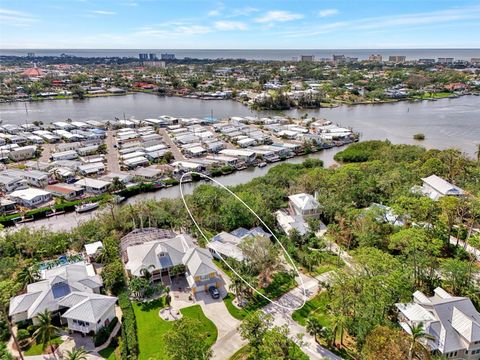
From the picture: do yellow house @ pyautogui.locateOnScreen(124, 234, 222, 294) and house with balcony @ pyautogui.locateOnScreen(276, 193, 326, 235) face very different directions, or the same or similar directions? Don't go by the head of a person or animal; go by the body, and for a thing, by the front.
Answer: same or similar directions

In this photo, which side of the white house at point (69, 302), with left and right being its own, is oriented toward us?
front

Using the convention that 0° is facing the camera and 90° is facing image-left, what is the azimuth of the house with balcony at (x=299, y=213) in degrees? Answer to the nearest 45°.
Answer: approximately 0°

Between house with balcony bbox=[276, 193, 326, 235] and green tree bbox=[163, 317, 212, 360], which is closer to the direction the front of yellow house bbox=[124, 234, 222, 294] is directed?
the green tree

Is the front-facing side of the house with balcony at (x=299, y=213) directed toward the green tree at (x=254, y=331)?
yes

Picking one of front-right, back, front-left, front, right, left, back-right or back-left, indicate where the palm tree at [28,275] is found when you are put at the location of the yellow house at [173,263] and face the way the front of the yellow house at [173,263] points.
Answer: right

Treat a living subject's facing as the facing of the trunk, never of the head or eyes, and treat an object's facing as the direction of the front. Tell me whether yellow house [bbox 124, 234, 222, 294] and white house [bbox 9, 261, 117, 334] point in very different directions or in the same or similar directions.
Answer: same or similar directions

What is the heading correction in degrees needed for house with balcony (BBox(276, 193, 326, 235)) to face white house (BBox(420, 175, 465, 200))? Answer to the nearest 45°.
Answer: approximately 90° to its left

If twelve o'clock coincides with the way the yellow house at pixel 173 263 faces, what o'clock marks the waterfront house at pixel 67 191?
The waterfront house is roughly at 5 o'clock from the yellow house.

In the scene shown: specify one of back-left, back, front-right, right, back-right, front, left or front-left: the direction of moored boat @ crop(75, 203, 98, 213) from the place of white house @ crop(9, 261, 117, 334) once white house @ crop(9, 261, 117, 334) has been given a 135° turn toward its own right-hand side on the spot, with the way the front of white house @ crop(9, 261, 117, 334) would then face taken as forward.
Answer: front-right

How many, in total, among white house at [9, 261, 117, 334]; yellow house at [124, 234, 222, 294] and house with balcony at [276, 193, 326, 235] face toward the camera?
3

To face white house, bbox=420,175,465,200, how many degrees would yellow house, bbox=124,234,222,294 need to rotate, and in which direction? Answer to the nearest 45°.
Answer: approximately 90° to its left

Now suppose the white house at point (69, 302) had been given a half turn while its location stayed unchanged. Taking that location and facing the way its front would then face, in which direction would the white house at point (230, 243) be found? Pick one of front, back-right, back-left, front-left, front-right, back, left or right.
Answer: right

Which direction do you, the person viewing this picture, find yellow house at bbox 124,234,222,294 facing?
facing the viewer

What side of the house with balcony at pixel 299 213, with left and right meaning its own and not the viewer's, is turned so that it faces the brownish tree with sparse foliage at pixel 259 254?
front

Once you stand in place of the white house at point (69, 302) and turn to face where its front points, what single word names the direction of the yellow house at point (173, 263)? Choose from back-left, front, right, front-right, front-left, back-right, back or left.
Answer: left

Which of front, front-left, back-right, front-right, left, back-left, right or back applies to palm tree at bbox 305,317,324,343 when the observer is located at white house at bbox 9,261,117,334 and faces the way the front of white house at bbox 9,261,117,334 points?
front-left

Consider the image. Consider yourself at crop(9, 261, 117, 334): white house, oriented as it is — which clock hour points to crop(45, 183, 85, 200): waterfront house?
The waterfront house is roughly at 6 o'clock from the white house.

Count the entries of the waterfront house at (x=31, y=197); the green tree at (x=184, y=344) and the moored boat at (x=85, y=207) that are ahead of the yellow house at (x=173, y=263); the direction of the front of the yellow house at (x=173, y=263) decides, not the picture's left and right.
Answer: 1

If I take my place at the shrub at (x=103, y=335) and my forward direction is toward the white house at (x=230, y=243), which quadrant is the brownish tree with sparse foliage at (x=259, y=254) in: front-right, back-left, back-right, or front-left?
front-right
